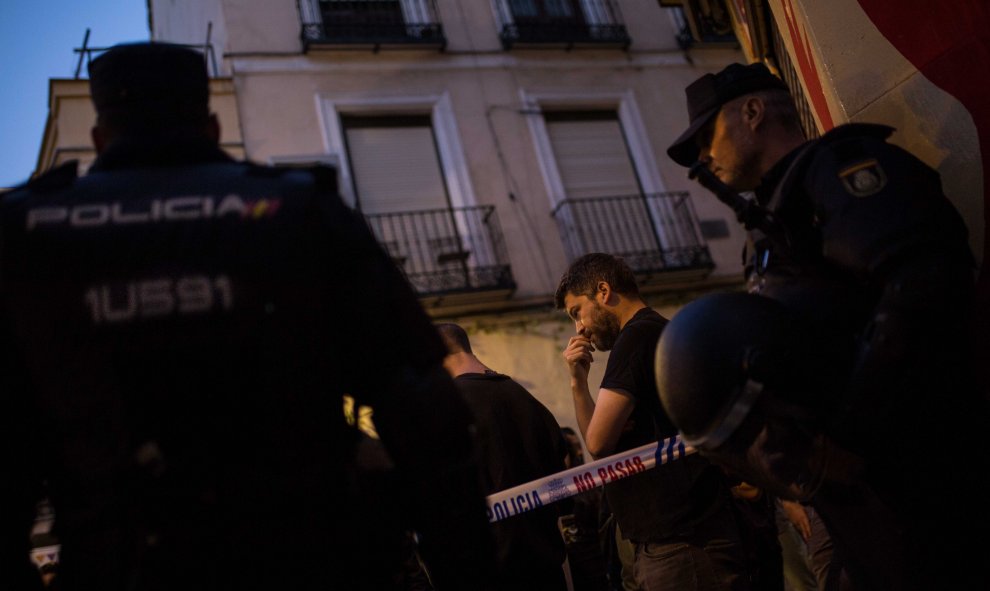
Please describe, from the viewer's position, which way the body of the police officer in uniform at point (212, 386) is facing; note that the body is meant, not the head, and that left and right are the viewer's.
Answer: facing away from the viewer

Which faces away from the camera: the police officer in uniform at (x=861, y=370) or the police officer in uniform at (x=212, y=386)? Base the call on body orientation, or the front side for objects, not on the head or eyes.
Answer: the police officer in uniform at (x=212, y=386)

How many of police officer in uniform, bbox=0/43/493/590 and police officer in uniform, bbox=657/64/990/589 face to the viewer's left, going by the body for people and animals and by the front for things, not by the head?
1

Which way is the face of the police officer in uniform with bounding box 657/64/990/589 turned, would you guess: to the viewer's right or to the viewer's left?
to the viewer's left

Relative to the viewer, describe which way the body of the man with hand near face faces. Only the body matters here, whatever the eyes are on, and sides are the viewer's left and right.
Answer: facing to the left of the viewer

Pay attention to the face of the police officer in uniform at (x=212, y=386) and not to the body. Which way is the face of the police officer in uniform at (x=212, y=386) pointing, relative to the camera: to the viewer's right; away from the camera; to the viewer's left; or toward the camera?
away from the camera

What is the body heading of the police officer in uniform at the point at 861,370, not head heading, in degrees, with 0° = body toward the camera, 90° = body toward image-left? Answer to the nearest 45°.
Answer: approximately 90°
